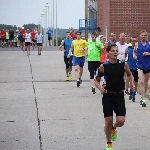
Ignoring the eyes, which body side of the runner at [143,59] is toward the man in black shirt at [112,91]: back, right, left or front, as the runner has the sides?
front

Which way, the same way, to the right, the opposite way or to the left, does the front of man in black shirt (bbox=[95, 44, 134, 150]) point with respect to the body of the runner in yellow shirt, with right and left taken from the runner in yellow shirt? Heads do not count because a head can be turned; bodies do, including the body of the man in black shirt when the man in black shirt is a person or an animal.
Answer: the same way

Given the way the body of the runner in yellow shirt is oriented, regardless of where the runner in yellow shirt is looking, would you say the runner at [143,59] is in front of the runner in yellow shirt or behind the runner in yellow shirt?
in front

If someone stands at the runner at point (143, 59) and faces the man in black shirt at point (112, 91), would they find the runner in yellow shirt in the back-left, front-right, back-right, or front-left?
back-right

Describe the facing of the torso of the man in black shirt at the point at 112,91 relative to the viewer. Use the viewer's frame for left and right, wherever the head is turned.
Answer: facing the viewer

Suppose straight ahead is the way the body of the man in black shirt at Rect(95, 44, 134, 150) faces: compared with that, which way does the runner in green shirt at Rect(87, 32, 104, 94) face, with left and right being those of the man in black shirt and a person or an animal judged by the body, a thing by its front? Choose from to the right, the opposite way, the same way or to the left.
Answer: the same way

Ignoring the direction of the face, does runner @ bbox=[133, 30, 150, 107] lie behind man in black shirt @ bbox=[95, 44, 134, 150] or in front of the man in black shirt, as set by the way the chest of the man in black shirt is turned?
behind

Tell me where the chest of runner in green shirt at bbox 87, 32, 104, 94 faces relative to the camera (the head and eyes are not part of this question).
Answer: toward the camera
